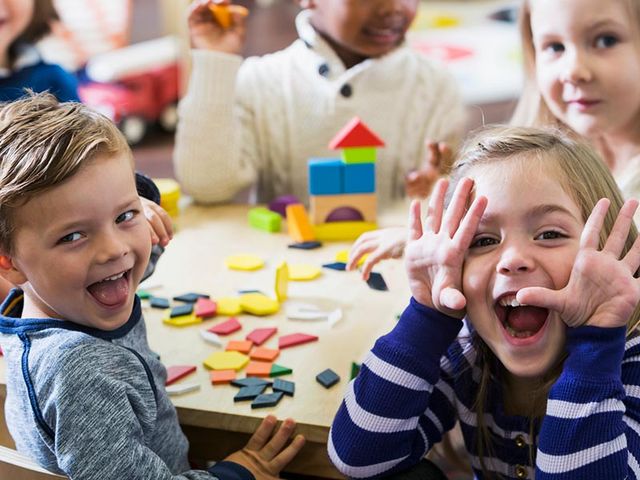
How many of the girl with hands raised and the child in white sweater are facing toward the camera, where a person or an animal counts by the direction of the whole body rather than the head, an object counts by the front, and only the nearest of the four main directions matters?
2

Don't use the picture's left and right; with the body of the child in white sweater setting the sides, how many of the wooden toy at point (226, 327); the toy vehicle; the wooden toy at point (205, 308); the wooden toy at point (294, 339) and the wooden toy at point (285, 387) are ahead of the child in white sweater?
4

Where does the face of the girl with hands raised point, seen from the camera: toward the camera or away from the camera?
toward the camera

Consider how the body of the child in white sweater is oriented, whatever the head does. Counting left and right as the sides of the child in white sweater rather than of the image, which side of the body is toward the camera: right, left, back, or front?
front

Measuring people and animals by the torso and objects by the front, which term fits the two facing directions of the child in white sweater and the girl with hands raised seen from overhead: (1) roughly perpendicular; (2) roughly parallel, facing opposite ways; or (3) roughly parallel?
roughly parallel

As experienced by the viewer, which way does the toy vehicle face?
facing the viewer and to the left of the viewer

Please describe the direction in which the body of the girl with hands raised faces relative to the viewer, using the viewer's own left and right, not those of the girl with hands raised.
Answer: facing the viewer

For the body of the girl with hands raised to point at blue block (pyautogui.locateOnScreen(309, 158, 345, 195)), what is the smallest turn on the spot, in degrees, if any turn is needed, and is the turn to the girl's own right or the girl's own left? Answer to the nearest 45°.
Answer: approximately 135° to the girl's own right

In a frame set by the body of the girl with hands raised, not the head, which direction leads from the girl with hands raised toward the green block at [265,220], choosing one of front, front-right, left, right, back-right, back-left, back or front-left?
back-right

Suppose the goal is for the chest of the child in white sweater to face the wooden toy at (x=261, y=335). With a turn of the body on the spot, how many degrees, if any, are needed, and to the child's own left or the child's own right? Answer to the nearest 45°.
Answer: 0° — they already face it
